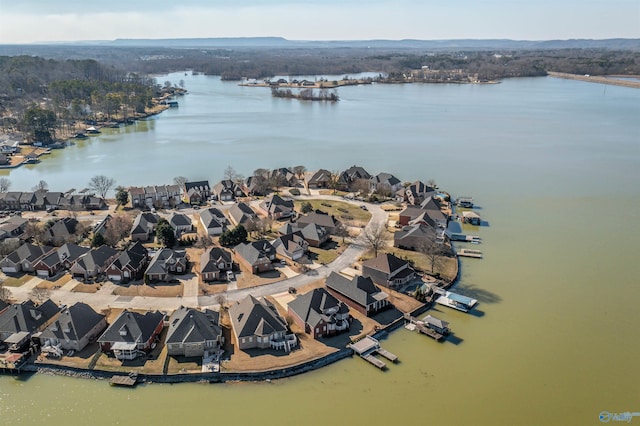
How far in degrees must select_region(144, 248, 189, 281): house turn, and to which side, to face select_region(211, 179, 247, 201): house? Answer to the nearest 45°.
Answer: approximately 180°

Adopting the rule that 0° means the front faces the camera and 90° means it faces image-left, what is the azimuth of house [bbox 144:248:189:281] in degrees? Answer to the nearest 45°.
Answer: approximately 0°

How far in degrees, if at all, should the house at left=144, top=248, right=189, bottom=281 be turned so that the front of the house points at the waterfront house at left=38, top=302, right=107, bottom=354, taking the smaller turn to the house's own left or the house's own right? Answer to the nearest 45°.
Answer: approximately 45° to the house's own right

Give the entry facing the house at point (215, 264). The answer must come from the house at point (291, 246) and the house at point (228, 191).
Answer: the house at point (228, 191)

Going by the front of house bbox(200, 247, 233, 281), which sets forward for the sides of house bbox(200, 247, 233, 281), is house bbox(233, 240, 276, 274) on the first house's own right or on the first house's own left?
on the first house's own left

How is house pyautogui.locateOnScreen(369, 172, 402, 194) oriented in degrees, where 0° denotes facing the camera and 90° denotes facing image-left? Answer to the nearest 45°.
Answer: approximately 45°

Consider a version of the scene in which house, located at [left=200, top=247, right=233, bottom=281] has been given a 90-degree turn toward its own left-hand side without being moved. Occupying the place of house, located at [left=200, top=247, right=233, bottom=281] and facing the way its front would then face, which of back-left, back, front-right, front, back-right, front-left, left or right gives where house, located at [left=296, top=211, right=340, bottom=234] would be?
front-left
